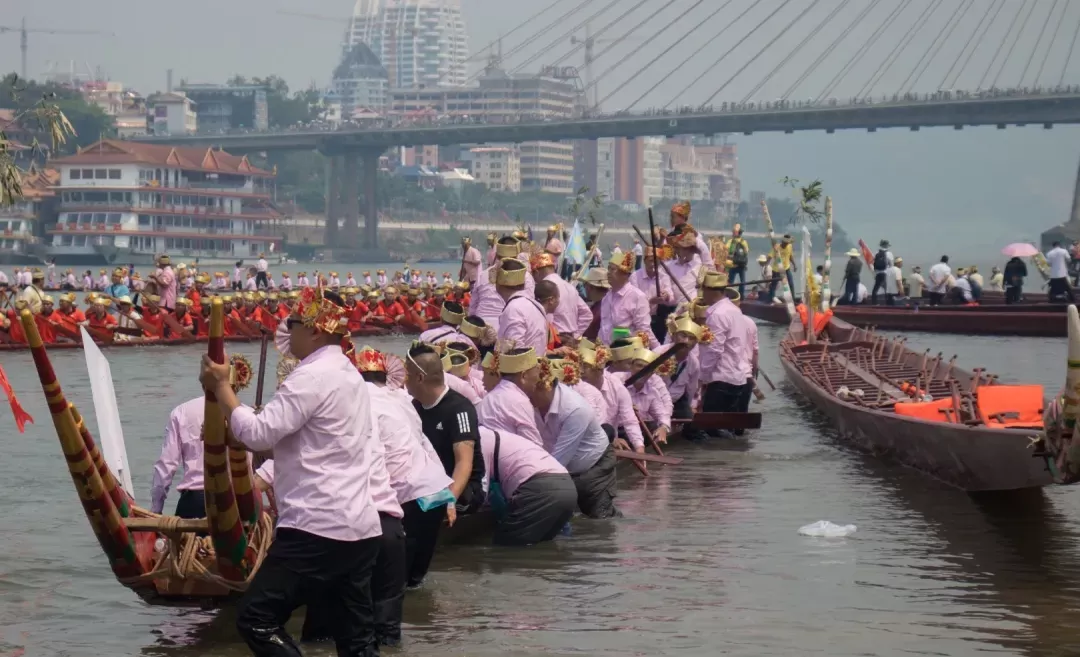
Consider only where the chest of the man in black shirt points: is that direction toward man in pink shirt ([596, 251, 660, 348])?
no

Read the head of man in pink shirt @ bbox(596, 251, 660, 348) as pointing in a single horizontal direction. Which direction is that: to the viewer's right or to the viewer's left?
to the viewer's left

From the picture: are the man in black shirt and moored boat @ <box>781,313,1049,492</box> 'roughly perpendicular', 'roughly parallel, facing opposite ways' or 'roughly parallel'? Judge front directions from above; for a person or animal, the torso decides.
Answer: roughly perpendicular

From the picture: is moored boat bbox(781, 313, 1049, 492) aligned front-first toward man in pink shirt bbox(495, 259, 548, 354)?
no

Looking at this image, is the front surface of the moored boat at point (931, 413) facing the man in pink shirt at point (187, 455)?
no

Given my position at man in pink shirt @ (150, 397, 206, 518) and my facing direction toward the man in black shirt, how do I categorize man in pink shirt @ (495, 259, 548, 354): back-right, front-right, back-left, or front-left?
front-left
